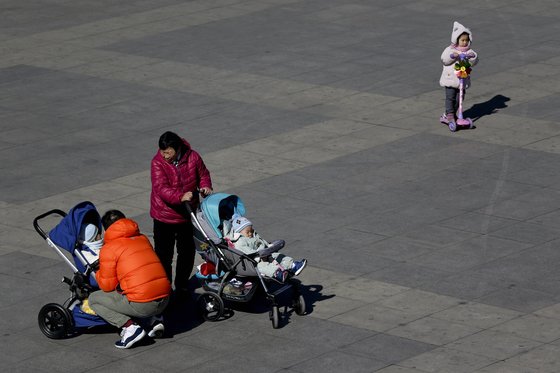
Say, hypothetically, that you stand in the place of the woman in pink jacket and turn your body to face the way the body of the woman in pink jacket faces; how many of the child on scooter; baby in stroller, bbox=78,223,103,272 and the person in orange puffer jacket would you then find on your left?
1

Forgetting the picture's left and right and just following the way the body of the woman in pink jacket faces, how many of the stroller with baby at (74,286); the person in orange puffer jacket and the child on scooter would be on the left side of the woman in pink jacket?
1

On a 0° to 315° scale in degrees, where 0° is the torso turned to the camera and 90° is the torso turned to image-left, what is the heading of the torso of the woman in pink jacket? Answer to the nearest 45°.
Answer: approximately 315°

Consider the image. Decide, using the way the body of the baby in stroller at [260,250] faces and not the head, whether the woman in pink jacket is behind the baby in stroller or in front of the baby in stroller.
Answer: behind

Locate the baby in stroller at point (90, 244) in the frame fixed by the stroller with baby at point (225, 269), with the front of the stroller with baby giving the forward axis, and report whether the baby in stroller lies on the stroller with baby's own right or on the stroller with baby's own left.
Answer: on the stroller with baby's own right

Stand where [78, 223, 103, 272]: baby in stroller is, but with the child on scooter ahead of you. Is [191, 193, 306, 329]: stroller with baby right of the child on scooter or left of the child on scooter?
right

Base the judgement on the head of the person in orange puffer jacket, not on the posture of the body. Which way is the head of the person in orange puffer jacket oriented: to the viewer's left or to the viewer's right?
to the viewer's left
